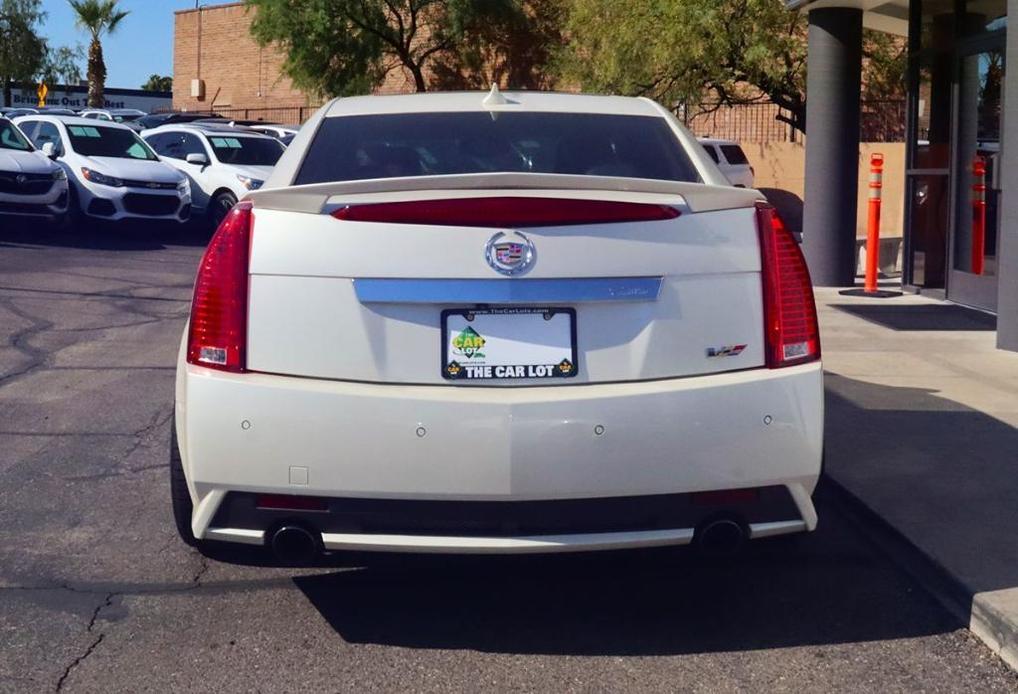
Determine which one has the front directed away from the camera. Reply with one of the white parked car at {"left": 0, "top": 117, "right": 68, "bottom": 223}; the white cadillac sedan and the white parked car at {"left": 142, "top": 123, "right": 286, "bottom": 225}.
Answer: the white cadillac sedan

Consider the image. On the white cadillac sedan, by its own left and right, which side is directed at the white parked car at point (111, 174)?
front

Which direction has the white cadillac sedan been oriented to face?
away from the camera

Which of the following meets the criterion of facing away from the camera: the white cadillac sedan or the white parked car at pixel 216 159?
the white cadillac sedan

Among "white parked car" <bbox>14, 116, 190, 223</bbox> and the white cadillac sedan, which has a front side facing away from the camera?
the white cadillac sedan

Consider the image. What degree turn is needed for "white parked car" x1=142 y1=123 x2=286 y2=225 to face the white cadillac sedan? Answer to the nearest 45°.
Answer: approximately 45° to its right

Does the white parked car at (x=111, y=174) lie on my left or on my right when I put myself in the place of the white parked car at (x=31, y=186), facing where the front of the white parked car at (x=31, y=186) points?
on my left

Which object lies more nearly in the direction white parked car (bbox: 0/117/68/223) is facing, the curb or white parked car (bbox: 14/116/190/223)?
the curb

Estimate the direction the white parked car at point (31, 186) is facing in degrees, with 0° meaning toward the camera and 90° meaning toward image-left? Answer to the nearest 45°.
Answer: approximately 315°

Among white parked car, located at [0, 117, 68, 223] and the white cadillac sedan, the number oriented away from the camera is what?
1

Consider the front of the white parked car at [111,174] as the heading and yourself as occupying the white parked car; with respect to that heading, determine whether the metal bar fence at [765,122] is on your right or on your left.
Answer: on your left

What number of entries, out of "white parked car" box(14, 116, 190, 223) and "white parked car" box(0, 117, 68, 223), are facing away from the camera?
0

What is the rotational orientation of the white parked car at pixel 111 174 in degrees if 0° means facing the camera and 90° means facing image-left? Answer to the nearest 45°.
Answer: approximately 315°
